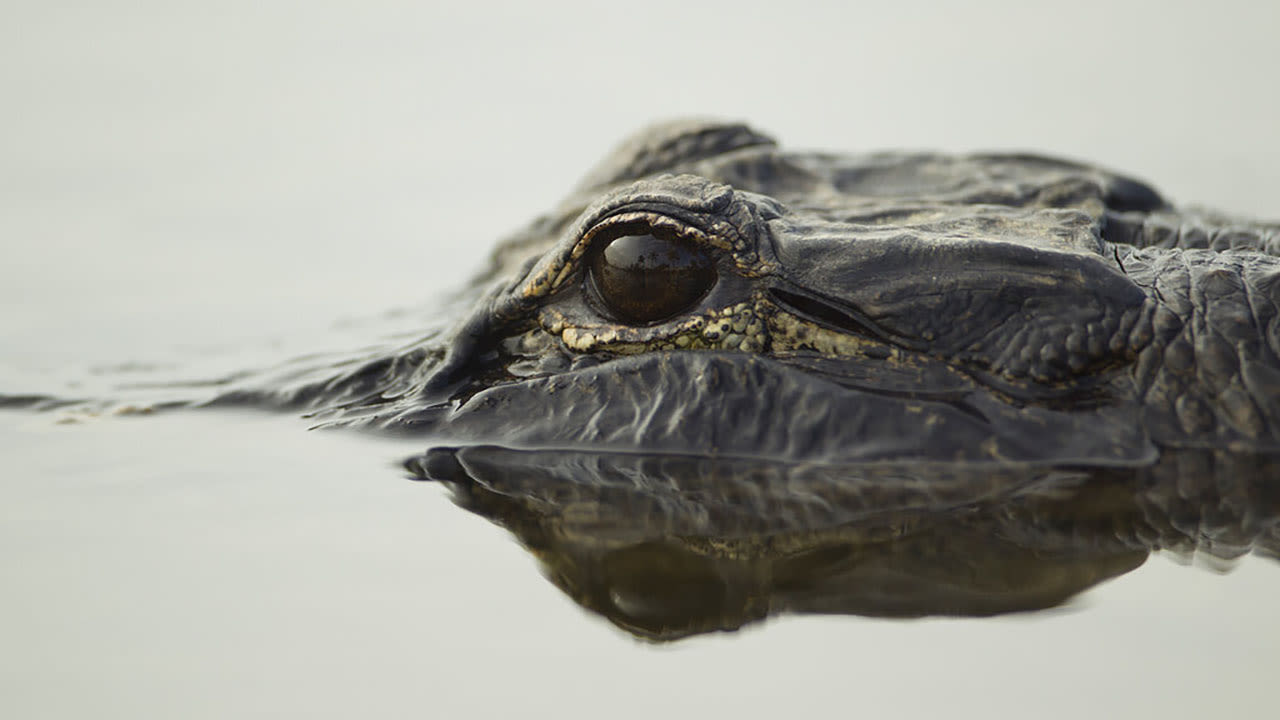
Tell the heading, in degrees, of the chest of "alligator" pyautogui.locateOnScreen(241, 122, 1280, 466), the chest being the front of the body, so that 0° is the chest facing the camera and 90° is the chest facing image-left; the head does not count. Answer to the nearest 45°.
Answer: approximately 90°
